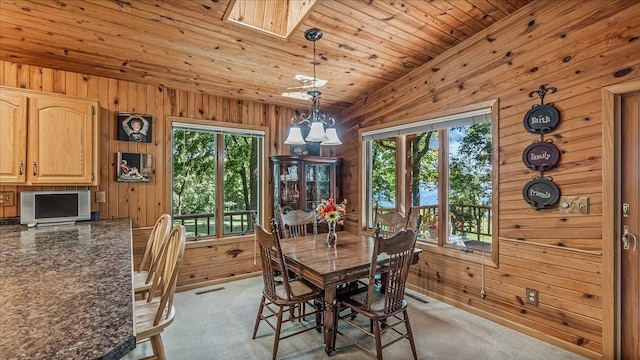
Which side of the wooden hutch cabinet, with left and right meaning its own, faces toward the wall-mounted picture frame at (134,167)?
right

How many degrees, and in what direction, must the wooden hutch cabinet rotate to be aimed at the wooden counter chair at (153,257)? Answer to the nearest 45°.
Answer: approximately 45° to its right

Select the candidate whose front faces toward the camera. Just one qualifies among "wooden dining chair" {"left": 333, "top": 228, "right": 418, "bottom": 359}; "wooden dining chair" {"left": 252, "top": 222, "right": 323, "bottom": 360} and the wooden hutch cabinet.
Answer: the wooden hutch cabinet

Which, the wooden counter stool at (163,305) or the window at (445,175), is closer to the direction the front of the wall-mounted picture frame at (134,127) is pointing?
the wooden counter stool

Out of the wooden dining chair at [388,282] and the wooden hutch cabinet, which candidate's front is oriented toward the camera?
the wooden hutch cabinet

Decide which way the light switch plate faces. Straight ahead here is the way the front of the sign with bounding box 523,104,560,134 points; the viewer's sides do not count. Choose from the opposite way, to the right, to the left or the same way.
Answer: the same way

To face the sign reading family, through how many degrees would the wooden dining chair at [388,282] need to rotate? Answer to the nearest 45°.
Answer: approximately 90° to its right

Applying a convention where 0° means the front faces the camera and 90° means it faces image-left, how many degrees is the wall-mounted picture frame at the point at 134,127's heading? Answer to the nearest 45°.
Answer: approximately 0°

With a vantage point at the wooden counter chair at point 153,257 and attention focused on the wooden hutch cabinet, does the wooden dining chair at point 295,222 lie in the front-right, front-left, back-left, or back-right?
front-right

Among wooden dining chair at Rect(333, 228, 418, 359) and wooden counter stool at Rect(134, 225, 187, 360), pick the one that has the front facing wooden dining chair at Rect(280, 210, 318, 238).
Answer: wooden dining chair at Rect(333, 228, 418, 359)

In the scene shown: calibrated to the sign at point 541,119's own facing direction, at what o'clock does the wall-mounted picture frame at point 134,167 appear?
The wall-mounted picture frame is roughly at 2 o'clock from the sign.

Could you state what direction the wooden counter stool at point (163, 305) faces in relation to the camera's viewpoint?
facing to the left of the viewer

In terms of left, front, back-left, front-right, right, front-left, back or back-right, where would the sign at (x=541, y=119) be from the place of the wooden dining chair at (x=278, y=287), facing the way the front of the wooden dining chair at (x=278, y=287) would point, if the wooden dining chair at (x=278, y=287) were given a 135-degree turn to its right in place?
left

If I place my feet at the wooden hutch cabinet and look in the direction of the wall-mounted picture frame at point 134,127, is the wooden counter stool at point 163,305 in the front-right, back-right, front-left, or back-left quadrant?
front-left

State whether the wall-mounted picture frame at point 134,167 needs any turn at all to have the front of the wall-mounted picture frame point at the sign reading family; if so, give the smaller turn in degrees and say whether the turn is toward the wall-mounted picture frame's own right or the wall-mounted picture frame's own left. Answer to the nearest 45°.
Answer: approximately 45° to the wall-mounted picture frame's own left

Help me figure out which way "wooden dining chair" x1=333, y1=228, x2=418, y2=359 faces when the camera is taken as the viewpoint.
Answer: facing away from the viewer and to the left of the viewer

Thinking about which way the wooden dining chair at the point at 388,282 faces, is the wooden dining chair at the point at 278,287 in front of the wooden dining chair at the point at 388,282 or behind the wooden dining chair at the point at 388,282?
in front
